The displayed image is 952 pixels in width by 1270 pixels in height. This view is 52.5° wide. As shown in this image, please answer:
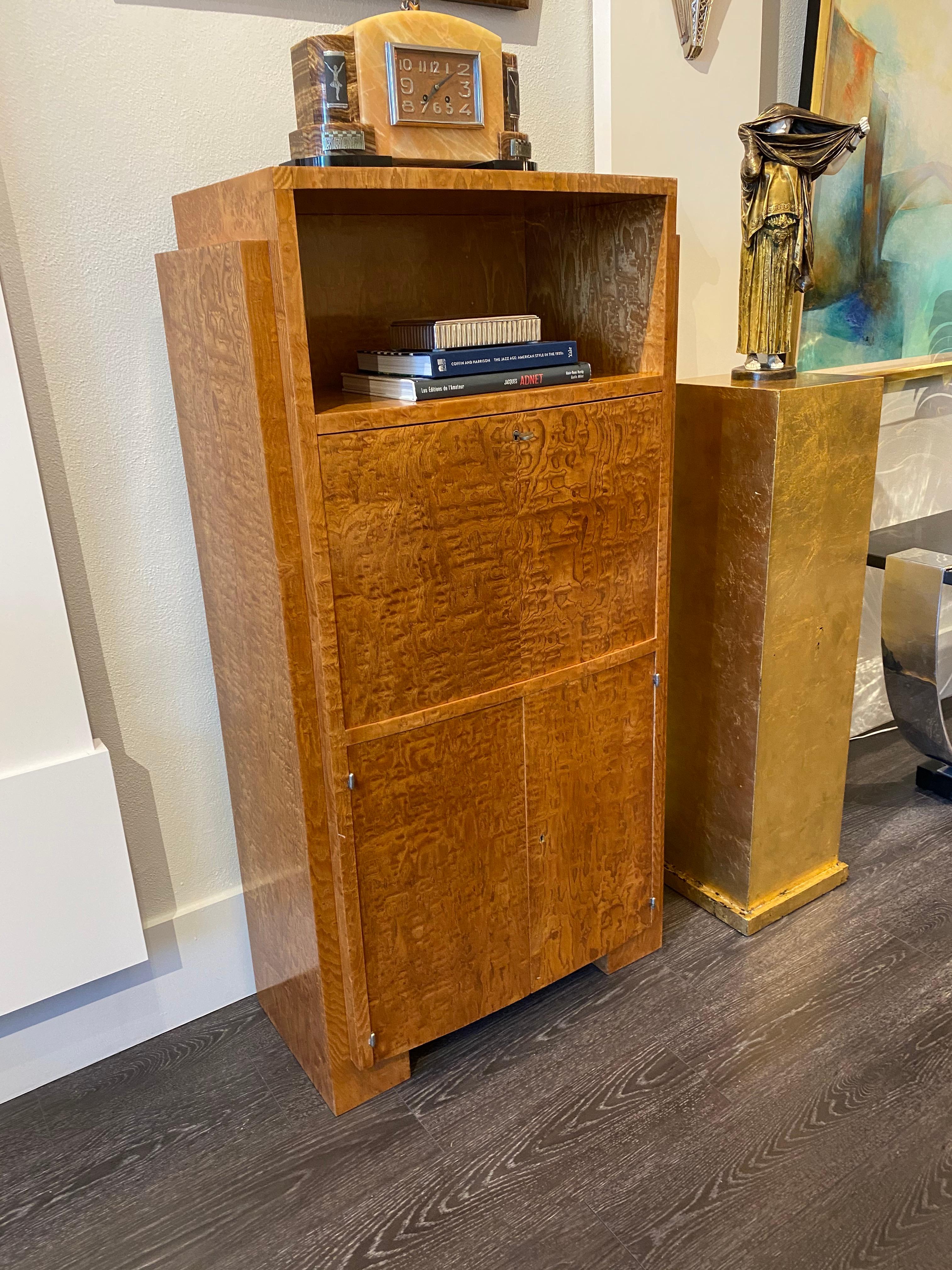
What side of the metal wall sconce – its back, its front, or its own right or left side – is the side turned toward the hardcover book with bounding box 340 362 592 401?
right

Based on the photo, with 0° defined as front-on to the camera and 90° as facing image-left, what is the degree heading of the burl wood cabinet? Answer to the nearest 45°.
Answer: approximately 315°

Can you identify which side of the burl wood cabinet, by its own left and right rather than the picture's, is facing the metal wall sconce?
left

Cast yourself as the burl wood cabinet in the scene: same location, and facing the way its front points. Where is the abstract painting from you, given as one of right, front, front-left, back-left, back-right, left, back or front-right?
left

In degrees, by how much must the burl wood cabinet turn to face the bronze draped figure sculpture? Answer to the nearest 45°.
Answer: approximately 90° to its left

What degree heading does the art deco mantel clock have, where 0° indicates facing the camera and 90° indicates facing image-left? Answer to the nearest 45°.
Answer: approximately 315°

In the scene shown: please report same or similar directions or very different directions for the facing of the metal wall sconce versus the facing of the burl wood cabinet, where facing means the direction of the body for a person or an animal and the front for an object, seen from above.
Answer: same or similar directions

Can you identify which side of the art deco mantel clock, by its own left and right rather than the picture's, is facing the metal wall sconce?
left

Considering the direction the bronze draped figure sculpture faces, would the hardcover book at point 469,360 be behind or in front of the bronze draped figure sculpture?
in front

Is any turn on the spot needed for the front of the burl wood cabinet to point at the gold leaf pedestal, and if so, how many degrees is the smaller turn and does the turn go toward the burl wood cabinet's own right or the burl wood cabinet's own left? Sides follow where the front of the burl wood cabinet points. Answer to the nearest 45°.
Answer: approximately 45° to the burl wood cabinet's own left

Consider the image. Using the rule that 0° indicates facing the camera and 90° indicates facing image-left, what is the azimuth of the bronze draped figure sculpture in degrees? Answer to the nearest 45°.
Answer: approximately 0°

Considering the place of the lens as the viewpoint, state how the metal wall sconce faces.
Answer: facing the viewer and to the right of the viewer
